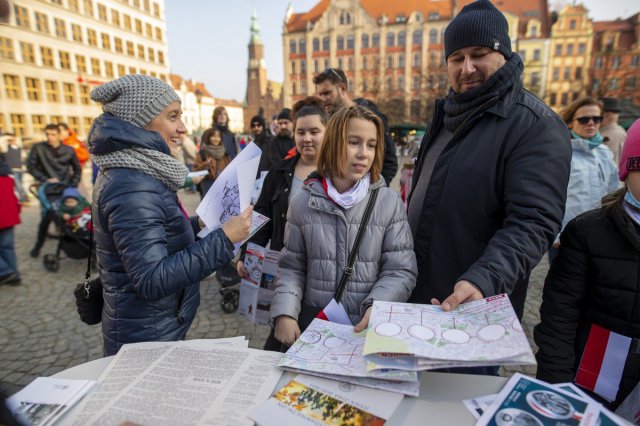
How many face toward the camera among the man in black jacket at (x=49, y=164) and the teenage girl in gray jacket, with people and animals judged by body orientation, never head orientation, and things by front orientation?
2

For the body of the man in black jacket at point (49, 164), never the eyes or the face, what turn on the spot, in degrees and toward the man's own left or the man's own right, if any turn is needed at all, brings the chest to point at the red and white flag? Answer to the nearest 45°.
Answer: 0° — they already face it

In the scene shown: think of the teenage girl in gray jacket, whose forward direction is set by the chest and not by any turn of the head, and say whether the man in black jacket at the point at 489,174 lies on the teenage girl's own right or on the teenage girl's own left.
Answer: on the teenage girl's own left

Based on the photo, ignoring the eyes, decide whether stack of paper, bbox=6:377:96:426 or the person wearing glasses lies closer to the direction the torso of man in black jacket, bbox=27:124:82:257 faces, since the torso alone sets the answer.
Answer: the stack of paper

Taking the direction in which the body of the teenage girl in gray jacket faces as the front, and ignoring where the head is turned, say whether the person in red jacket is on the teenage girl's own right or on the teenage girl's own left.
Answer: on the teenage girl's own right

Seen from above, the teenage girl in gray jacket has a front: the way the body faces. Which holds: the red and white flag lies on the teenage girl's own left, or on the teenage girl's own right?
on the teenage girl's own left

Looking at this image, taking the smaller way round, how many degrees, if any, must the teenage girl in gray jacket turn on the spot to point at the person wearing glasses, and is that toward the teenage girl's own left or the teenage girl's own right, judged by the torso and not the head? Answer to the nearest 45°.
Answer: approximately 135° to the teenage girl's own left

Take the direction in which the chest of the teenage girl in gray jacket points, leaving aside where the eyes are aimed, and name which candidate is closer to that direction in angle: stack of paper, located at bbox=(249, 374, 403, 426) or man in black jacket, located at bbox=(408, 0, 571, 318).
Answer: the stack of paper

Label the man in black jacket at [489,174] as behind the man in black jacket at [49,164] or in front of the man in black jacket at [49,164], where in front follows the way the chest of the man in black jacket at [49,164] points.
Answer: in front

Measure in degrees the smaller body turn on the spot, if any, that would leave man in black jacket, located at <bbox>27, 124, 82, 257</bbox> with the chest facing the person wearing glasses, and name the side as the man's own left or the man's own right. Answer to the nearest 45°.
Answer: approximately 45° to the man's own left

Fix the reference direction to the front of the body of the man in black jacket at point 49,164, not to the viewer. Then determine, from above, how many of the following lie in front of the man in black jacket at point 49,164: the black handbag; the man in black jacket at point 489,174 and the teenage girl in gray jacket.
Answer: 3

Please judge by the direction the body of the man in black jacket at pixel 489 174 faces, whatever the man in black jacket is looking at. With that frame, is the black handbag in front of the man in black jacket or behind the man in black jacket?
in front

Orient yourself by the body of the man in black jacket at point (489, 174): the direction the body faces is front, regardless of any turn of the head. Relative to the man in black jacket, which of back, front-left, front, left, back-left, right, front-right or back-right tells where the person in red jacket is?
front-right

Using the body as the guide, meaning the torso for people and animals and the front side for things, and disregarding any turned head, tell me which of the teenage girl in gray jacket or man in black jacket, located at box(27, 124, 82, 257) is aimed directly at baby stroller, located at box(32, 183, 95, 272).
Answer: the man in black jacket

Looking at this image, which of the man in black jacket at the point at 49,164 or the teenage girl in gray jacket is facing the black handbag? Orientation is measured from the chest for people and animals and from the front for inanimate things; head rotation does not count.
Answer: the man in black jacket
